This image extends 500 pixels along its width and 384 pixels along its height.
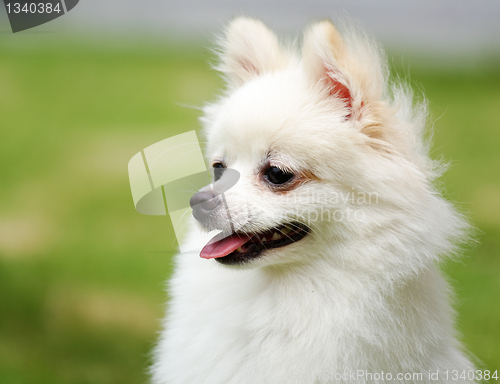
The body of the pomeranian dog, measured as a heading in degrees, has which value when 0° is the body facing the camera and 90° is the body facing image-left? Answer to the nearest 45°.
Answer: approximately 45°
